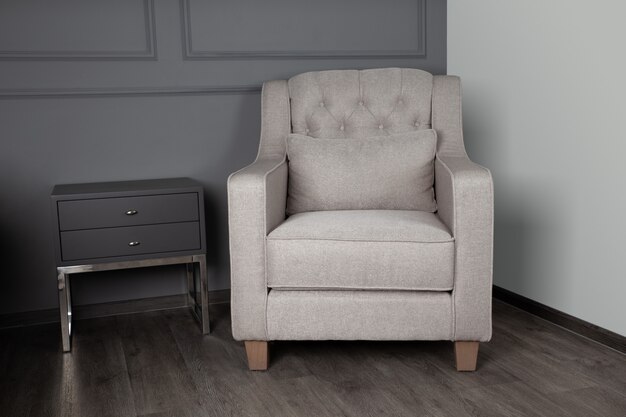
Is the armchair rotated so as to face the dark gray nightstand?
no

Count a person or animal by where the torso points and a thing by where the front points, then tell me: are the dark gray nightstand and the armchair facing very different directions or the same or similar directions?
same or similar directions

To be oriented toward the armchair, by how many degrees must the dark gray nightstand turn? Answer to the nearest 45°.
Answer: approximately 45° to its left

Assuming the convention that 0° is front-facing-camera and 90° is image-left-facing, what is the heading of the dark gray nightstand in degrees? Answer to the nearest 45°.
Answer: approximately 0°

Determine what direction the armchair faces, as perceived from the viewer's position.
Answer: facing the viewer

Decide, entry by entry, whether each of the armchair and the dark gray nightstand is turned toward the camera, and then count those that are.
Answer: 2

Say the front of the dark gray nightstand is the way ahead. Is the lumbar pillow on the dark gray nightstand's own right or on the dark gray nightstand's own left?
on the dark gray nightstand's own left
